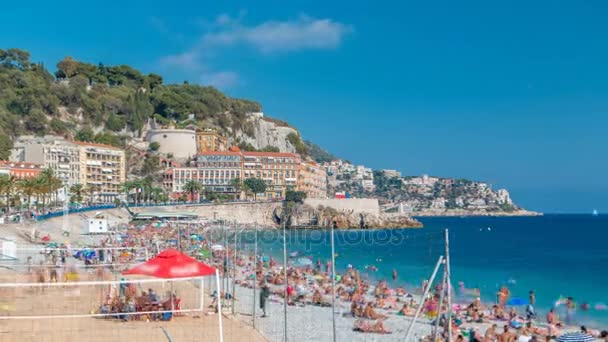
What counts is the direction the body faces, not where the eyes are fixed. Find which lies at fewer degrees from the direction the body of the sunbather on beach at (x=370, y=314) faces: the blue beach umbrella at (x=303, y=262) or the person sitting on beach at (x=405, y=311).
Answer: the person sitting on beach

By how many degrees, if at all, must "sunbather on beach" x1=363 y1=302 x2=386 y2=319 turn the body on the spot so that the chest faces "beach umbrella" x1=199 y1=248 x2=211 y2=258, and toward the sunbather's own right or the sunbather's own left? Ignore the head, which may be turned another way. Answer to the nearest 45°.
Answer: approximately 135° to the sunbather's own left

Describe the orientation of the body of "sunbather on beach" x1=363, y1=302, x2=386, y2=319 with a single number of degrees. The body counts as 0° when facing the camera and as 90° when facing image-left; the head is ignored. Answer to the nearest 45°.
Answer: approximately 270°

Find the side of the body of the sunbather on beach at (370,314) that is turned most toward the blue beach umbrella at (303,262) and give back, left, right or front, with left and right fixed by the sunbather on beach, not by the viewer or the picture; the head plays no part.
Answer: left
